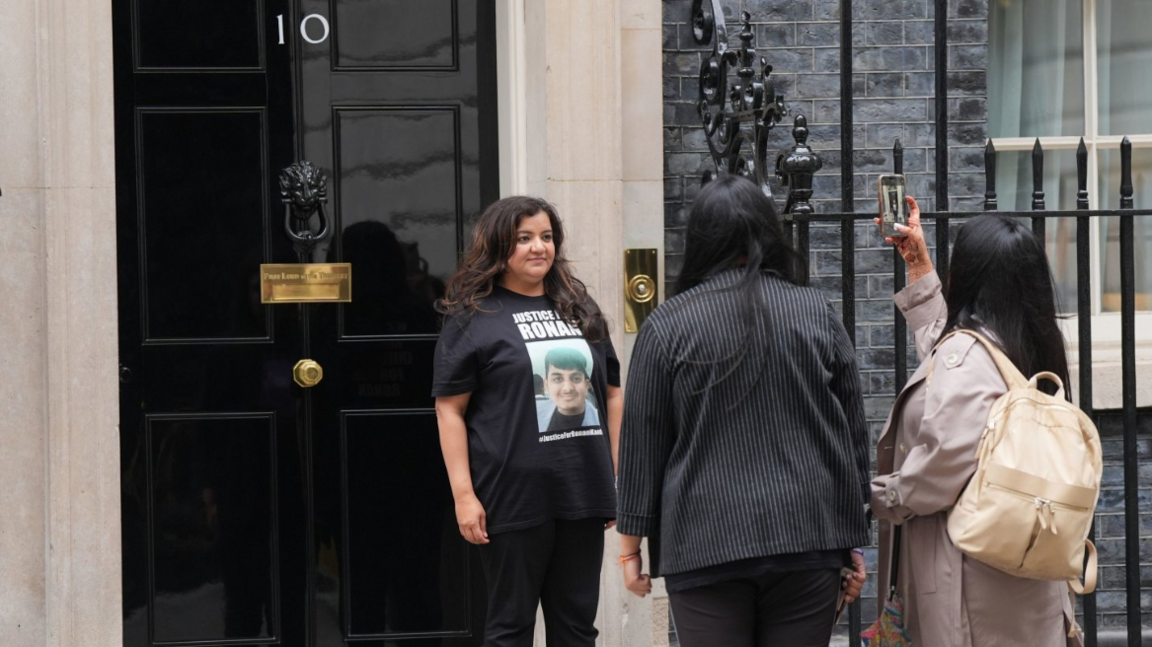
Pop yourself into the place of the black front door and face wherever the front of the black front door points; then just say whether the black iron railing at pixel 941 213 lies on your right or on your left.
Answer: on your left

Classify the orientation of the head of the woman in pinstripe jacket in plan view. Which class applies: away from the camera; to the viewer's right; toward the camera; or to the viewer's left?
away from the camera

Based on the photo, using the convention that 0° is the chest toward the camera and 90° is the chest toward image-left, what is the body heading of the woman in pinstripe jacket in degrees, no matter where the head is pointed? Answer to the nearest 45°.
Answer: approximately 180°

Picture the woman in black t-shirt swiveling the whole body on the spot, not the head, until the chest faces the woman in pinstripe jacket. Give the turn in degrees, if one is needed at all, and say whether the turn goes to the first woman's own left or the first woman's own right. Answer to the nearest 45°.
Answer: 0° — they already face them

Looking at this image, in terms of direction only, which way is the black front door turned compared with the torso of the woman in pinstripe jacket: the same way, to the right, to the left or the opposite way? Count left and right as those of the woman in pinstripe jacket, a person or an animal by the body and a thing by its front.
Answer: the opposite way

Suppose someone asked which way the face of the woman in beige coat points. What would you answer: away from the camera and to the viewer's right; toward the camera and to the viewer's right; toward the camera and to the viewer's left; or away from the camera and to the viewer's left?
away from the camera and to the viewer's left

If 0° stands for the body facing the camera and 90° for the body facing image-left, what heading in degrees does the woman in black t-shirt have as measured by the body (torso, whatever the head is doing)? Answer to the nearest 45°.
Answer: approximately 315°

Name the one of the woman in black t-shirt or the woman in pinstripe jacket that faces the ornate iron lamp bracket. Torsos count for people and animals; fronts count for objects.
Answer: the woman in pinstripe jacket

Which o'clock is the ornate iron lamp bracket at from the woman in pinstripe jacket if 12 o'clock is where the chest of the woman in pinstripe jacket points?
The ornate iron lamp bracket is roughly at 12 o'clock from the woman in pinstripe jacket.
